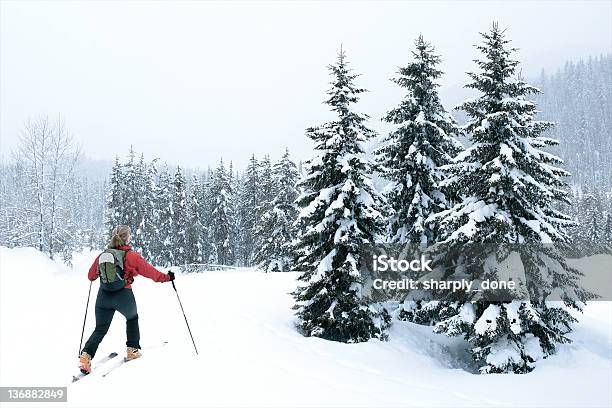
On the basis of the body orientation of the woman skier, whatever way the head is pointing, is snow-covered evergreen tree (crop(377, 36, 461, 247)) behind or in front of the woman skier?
in front

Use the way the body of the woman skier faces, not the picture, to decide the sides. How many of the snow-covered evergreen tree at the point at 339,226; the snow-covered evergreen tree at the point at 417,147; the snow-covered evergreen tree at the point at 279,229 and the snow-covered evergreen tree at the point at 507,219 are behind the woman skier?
0

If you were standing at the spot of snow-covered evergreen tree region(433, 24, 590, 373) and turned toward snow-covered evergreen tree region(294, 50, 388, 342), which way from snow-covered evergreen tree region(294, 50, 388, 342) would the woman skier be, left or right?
left

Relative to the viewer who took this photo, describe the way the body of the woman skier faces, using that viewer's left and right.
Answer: facing away from the viewer and to the right of the viewer

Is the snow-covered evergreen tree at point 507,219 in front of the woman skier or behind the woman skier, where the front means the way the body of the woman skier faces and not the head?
in front

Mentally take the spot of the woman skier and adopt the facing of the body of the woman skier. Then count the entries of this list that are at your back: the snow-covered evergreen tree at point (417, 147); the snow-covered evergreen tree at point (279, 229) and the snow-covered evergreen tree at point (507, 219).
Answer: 0

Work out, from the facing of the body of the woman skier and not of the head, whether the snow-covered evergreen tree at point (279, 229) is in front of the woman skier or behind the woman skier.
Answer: in front

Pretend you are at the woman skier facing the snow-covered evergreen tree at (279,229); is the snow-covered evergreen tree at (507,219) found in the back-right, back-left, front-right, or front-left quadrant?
front-right

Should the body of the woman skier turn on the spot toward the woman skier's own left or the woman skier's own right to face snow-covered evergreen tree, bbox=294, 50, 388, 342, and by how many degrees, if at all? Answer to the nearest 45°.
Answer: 0° — they already face it

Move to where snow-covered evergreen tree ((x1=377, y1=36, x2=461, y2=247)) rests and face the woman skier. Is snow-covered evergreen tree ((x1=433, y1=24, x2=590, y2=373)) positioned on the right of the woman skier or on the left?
left
